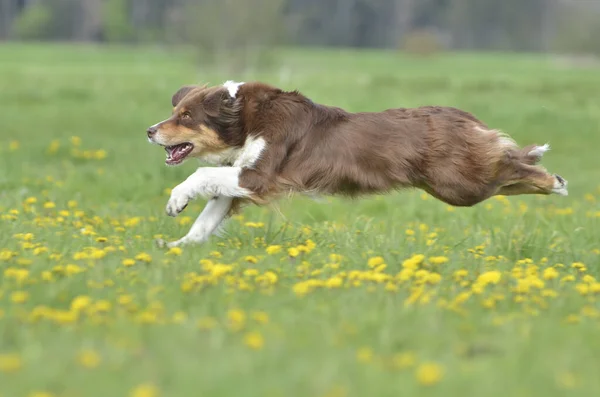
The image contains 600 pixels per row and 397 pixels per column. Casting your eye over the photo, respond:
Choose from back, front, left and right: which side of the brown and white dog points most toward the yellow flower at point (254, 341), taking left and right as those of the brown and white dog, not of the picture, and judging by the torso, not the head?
left

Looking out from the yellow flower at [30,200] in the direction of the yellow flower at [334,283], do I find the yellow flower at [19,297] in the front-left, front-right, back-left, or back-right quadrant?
front-right

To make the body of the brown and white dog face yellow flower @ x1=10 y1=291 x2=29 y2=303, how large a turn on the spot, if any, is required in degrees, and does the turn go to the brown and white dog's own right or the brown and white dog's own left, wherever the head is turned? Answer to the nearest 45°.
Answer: approximately 45° to the brown and white dog's own left

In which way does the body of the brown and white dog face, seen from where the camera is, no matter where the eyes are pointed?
to the viewer's left

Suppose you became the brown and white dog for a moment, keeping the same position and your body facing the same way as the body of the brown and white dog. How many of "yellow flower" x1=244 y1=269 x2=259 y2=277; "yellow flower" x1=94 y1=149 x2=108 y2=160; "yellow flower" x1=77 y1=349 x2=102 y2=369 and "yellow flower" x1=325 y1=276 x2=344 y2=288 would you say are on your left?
3

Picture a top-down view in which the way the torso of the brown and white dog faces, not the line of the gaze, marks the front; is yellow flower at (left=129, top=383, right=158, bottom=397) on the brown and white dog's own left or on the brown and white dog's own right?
on the brown and white dog's own left

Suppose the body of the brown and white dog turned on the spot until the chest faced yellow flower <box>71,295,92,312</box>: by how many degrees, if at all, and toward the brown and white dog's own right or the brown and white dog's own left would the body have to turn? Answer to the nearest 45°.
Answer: approximately 90° to the brown and white dog's own left

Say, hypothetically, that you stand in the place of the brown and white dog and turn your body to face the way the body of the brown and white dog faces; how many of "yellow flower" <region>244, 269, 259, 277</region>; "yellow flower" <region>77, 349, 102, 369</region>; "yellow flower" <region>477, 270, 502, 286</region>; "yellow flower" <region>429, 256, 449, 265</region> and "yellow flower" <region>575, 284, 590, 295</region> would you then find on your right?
0

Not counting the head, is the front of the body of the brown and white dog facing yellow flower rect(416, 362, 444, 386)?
no

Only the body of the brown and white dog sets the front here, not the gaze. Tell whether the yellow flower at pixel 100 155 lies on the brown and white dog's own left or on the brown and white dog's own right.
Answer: on the brown and white dog's own right

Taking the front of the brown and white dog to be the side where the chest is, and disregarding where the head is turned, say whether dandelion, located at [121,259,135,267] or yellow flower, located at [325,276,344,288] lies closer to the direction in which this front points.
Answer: the dandelion

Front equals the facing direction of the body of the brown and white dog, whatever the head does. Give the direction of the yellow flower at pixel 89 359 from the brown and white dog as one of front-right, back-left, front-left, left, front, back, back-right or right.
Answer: left

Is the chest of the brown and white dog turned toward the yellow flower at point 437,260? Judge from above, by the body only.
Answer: no

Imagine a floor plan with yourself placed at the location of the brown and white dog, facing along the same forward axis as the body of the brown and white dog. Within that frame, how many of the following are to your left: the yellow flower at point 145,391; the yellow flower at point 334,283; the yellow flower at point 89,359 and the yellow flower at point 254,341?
4

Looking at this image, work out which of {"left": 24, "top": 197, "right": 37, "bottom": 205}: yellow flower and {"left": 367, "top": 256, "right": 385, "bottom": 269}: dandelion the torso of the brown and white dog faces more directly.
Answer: the yellow flower

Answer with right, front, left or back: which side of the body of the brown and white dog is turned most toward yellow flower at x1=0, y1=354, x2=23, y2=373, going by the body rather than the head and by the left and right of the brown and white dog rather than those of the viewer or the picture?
left

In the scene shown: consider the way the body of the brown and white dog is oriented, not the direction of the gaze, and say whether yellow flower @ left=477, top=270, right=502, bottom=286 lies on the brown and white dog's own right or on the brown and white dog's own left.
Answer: on the brown and white dog's own left
